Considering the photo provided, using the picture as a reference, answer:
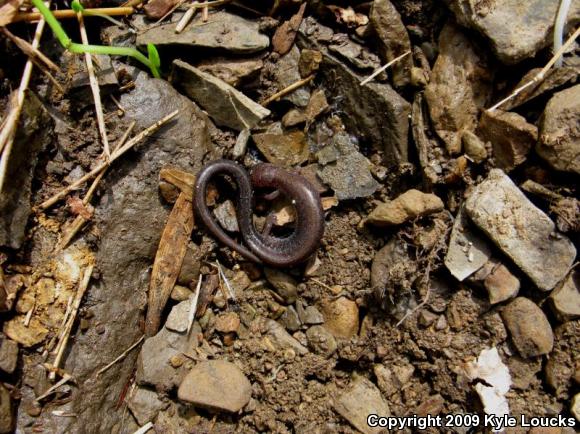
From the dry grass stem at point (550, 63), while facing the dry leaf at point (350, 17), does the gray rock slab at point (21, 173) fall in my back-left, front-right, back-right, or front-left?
front-left

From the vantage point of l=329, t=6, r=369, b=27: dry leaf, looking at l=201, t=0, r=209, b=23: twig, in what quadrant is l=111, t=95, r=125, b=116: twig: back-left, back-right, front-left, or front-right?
front-left
